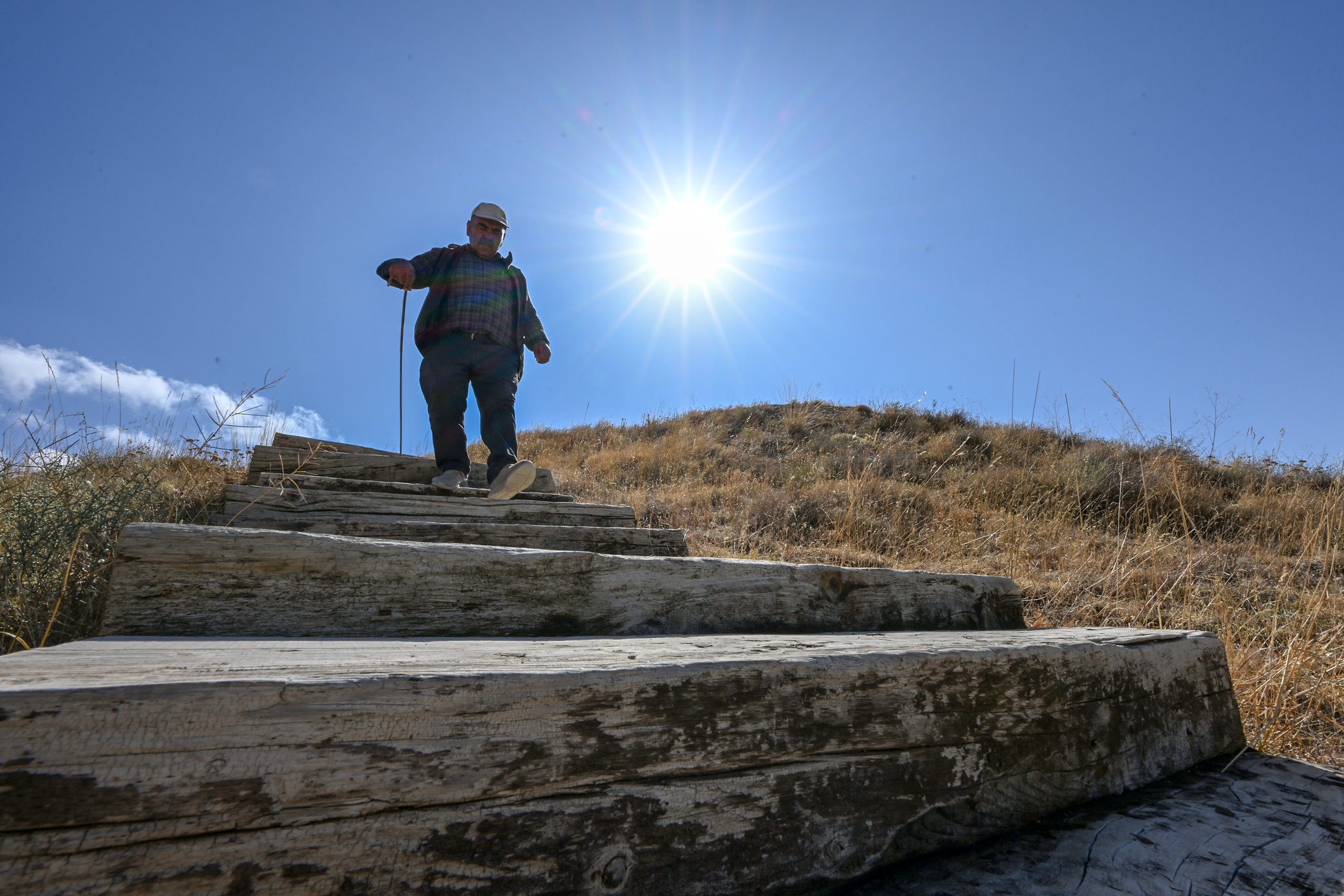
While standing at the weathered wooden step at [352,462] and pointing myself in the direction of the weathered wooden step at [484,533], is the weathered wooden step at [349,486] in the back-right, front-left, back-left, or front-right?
front-right

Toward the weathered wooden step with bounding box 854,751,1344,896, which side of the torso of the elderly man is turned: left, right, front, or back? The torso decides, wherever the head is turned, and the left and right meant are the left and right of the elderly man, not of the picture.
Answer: front

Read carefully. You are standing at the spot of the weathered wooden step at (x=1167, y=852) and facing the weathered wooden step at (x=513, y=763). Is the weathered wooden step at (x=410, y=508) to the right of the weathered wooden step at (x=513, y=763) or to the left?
right

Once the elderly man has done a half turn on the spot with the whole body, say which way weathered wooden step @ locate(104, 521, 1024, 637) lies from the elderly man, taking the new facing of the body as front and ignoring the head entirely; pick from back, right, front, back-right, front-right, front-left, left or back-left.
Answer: back

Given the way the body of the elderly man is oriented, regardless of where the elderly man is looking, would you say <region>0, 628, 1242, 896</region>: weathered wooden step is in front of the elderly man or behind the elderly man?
in front

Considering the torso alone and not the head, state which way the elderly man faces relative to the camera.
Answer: toward the camera
